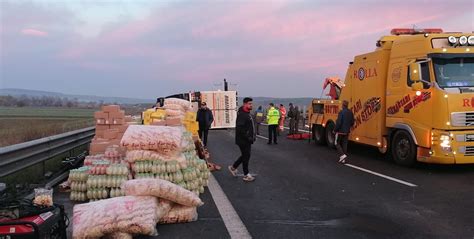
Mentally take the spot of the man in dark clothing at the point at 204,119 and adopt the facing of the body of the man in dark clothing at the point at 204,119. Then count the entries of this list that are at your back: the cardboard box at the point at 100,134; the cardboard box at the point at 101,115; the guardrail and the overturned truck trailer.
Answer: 1

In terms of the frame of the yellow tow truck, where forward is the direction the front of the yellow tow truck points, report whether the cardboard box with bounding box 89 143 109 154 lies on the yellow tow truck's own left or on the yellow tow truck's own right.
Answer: on the yellow tow truck's own right

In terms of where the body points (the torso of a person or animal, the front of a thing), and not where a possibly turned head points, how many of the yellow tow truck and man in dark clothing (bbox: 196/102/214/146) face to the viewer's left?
0

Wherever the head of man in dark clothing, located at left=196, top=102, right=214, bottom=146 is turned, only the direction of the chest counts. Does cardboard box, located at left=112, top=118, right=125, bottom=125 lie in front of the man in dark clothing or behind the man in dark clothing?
in front

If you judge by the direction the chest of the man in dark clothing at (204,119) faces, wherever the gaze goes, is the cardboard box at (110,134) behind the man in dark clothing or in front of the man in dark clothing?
in front

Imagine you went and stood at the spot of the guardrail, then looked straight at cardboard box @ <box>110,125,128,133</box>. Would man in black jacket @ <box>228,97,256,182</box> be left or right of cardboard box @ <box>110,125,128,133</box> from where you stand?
right

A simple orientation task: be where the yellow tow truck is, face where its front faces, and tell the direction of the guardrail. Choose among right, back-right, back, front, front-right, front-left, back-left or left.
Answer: right

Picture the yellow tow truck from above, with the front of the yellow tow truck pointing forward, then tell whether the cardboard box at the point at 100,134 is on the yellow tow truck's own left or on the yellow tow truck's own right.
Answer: on the yellow tow truck's own right

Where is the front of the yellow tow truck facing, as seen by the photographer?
facing the viewer and to the right of the viewer

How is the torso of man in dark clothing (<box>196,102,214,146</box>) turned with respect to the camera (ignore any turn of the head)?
toward the camera
